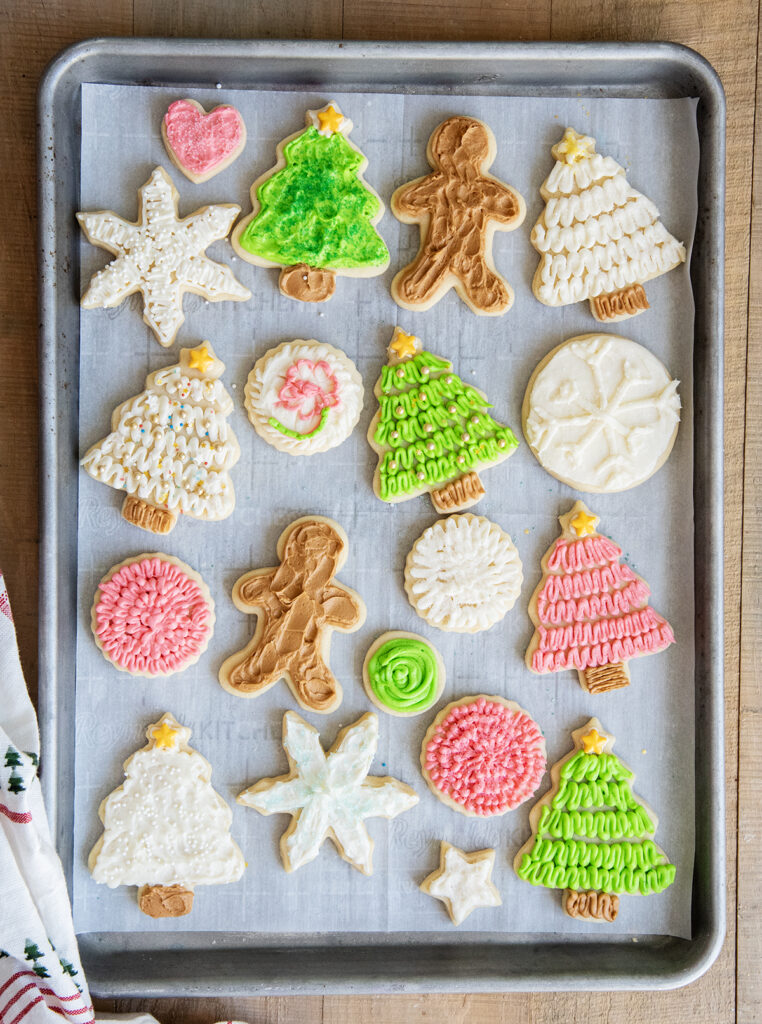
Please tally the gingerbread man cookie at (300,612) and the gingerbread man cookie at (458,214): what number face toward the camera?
2

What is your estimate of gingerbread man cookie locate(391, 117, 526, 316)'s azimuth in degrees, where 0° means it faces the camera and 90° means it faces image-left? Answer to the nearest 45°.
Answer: approximately 0°
